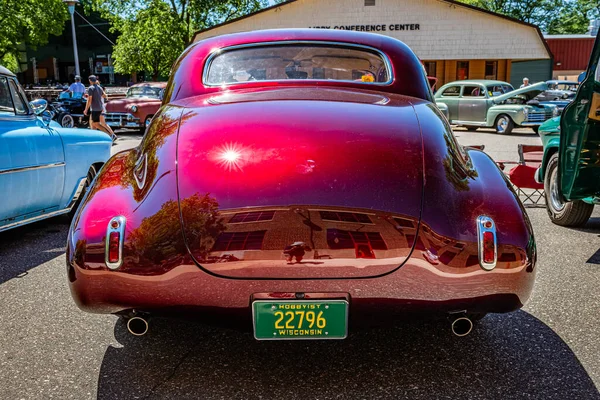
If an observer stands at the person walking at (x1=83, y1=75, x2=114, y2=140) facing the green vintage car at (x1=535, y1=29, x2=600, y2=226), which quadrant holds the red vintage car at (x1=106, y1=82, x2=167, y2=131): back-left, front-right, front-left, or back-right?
back-left

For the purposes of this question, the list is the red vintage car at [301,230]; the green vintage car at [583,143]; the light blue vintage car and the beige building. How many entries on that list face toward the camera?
1

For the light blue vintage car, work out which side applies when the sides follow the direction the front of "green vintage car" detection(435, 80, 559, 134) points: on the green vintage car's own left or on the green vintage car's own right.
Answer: on the green vintage car's own right

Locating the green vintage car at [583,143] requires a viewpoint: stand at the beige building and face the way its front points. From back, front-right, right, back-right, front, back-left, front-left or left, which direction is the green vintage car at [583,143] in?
front

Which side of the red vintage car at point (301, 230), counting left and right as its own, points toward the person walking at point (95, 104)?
front

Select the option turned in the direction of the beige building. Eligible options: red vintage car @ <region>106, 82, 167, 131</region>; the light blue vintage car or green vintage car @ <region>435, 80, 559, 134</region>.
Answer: the light blue vintage car

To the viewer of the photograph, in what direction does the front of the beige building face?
facing the viewer

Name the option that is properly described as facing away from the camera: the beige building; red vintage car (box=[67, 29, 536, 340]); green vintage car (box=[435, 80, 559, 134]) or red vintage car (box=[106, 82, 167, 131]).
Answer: red vintage car (box=[67, 29, 536, 340])

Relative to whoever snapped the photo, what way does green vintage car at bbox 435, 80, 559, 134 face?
facing the viewer and to the right of the viewer

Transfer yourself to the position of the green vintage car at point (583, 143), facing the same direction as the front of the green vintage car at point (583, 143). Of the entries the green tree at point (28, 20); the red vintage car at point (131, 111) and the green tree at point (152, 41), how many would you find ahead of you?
3

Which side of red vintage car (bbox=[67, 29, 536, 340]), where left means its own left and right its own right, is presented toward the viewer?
back

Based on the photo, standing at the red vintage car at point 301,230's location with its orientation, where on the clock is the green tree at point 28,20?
The green tree is roughly at 11 o'clock from the red vintage car.

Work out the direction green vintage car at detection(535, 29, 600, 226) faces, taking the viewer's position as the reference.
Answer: facing away from the viewer and to the left of the viewer

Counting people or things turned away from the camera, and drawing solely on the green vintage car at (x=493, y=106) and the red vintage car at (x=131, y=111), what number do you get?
0

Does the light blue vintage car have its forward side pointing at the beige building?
yes

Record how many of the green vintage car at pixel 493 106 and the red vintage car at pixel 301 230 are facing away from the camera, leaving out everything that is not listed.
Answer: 1

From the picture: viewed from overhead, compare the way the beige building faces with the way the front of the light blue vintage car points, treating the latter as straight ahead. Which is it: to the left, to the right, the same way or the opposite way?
the opposite way
